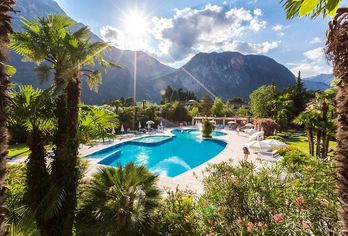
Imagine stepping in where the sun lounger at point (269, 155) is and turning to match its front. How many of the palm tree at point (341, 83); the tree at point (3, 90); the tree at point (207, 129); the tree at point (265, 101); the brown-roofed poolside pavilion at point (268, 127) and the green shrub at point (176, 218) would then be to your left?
3

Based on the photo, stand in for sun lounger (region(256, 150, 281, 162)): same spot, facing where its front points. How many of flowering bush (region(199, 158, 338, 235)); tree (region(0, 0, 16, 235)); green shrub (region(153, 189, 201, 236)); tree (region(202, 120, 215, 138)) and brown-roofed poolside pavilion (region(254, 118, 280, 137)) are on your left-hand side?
3

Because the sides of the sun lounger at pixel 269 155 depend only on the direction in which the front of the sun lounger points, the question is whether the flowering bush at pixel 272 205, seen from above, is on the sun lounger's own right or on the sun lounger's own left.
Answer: on the sun lounger's own left

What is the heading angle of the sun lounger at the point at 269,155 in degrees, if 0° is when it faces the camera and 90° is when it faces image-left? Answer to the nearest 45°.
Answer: approximately 90°

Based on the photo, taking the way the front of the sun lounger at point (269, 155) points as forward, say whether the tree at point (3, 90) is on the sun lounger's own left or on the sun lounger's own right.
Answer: on the sun lounger's own left

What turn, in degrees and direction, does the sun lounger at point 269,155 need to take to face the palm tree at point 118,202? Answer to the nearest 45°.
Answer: approximately 90° to its left

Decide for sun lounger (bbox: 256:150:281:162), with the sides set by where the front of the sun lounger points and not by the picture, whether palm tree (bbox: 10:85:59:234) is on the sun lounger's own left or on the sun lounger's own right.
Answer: on the sun lounger's own left

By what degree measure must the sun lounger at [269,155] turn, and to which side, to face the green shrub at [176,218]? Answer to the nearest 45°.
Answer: approximately 90° to its left

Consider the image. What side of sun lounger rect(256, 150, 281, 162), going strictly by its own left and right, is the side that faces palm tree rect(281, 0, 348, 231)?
left

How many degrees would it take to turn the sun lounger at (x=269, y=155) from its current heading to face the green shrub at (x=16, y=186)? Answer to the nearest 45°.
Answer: approximately 45° to its left
